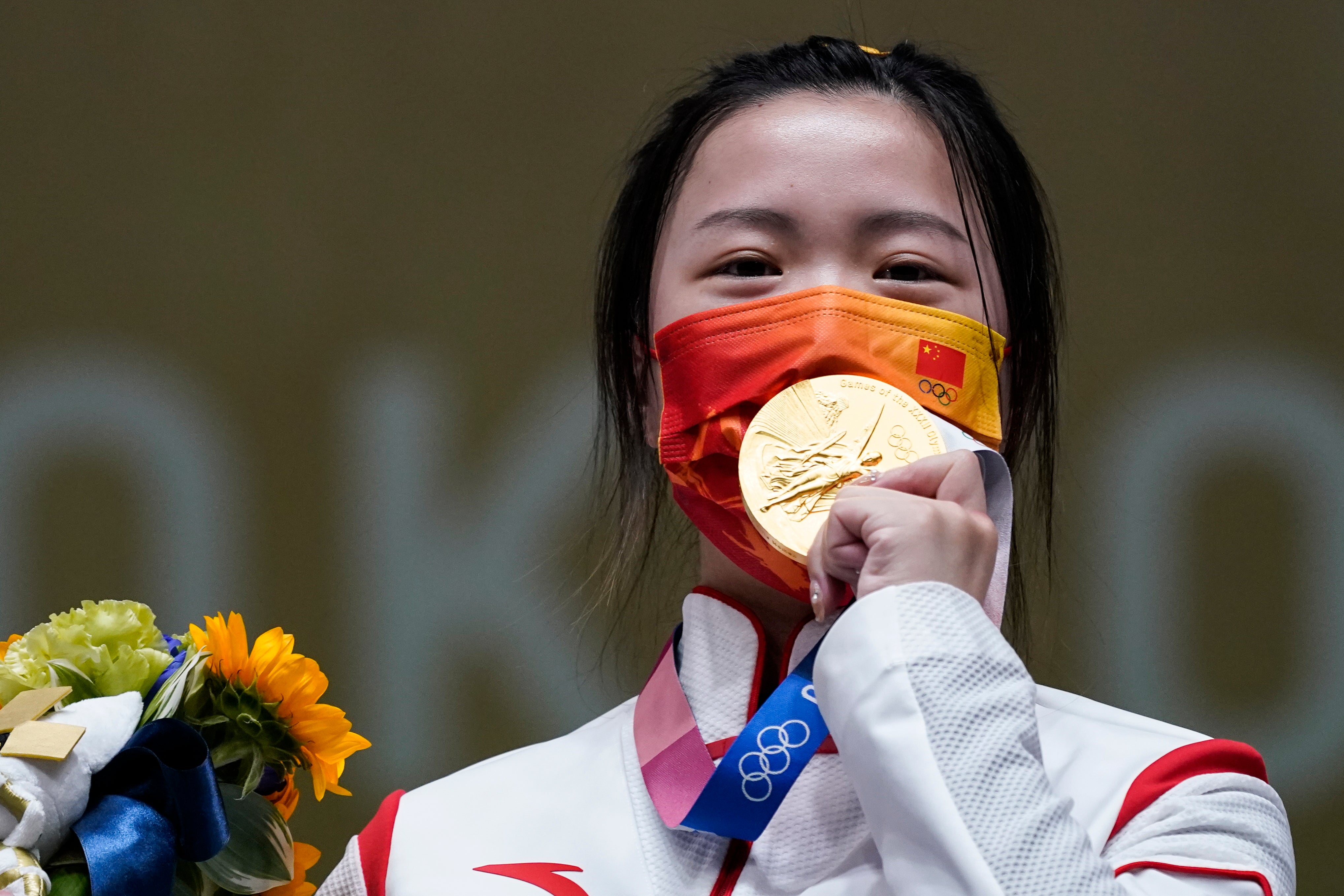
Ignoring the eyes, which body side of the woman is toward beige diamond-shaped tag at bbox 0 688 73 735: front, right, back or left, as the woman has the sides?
right

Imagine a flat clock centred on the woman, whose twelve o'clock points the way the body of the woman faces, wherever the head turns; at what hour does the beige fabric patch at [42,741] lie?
The beige fabric patch is roughly at 2 o'clock from the woman.

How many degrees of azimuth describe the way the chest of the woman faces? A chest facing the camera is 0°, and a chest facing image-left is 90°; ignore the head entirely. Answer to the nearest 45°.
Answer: approximately 0°
